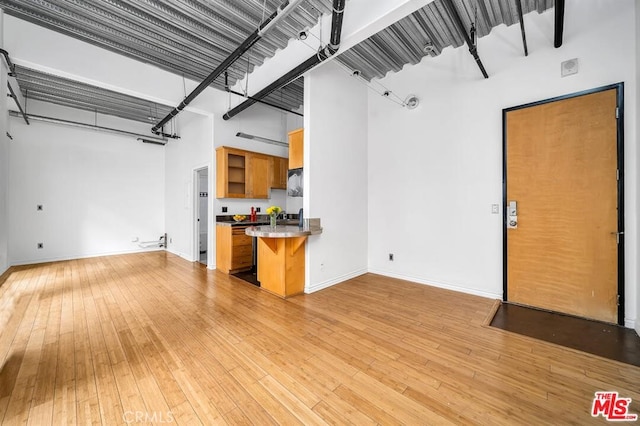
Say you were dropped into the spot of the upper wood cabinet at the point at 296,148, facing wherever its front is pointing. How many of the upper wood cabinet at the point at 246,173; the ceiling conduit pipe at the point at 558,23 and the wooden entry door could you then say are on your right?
1

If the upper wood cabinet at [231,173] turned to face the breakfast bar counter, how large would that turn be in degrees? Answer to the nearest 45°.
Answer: approximately 45° to its right

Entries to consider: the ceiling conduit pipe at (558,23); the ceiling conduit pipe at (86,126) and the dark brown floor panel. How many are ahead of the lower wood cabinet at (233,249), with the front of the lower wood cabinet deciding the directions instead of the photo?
2

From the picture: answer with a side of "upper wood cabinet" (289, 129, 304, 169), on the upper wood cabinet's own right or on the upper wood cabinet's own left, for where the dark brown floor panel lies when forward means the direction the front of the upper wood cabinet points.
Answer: on the upper wood cabinet's own left

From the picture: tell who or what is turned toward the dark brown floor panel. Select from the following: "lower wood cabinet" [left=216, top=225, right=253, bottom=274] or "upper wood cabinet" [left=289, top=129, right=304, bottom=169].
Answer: the lower wood cabinet

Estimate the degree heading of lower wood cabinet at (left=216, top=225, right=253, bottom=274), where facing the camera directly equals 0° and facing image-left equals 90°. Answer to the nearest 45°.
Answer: approximately 315°

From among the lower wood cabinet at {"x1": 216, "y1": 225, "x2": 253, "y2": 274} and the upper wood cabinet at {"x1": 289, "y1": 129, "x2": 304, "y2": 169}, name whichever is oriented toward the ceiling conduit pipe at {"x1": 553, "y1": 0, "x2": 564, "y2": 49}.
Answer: the lower wood cabinet
